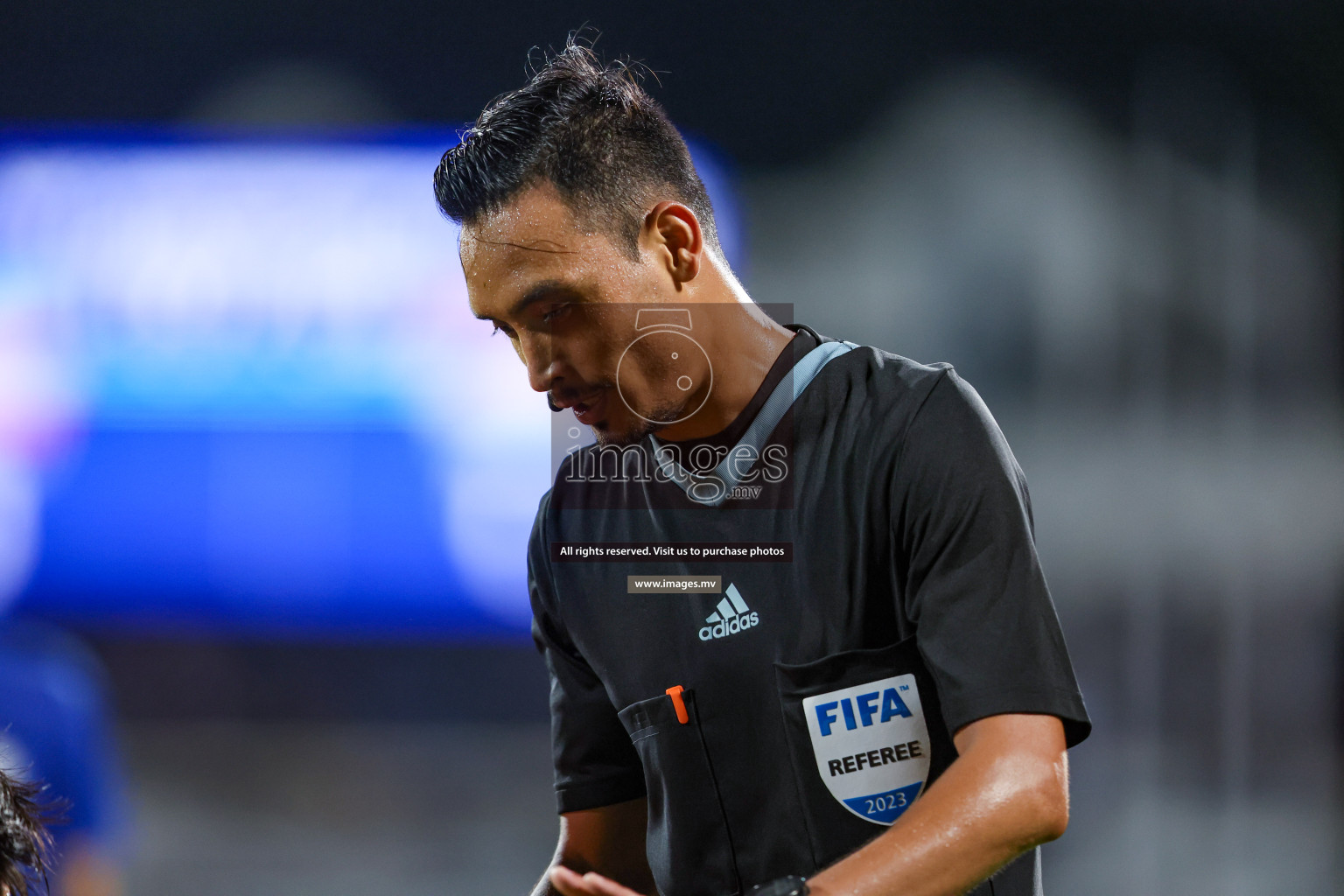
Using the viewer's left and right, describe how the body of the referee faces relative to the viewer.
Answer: facing the viewer and to the left of the viewer

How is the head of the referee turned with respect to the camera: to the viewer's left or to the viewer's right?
to the viewer's left
